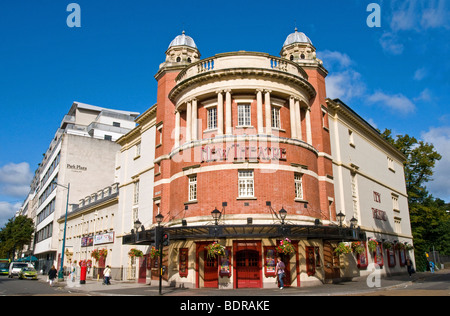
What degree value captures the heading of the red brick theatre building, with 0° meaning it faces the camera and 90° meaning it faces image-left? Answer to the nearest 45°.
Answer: approximately 0°

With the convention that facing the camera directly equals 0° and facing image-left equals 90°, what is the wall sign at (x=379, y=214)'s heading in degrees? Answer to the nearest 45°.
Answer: approximately 315°

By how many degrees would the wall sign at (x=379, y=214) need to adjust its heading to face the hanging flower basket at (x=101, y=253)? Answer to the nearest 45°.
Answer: approximately 135° to its right

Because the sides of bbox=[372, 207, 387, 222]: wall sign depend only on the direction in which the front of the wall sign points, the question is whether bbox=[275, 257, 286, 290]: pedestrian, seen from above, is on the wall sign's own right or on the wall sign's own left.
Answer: on the wall sign's own right
